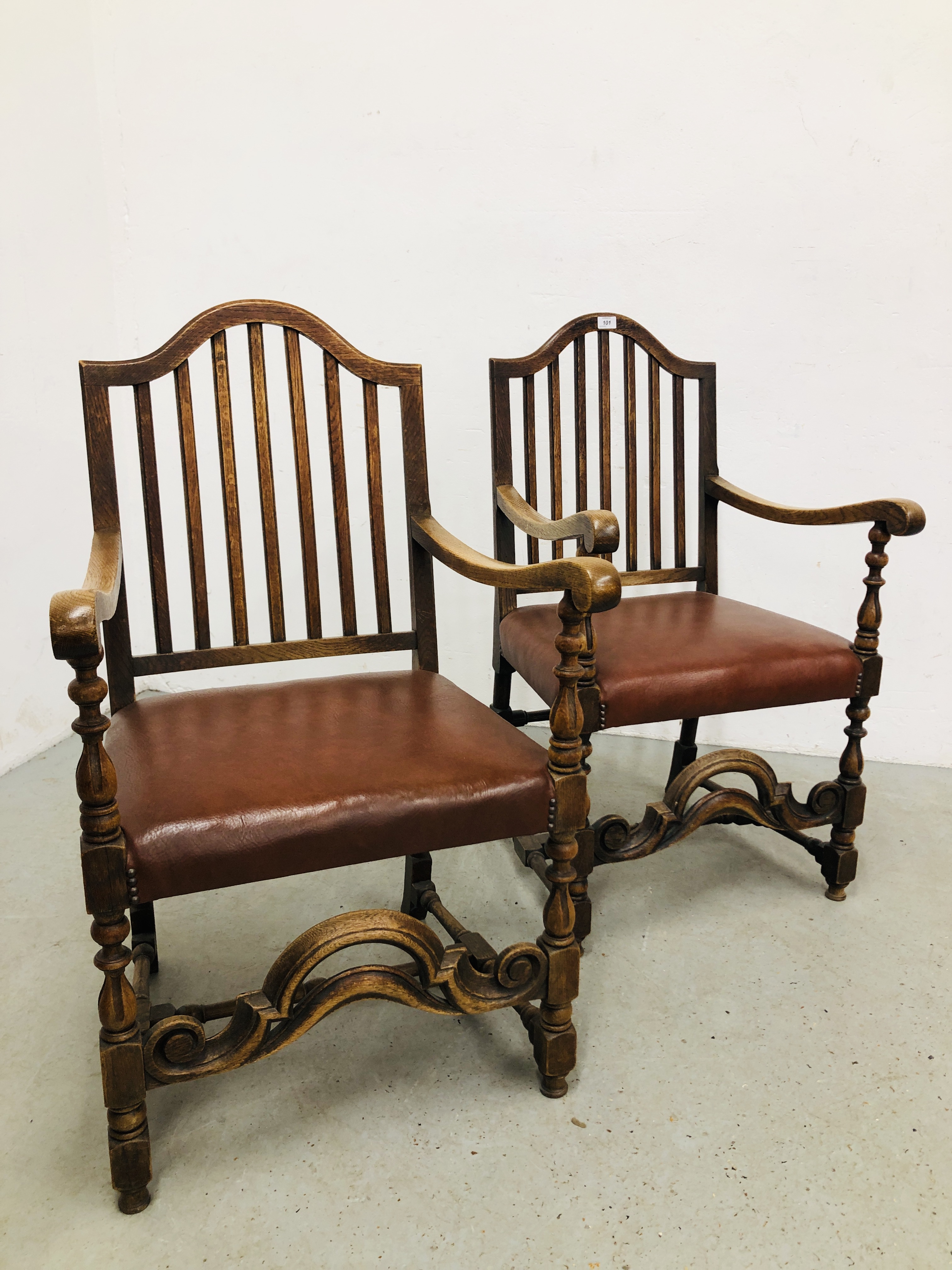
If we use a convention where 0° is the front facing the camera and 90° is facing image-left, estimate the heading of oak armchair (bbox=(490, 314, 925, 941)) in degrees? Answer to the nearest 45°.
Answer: approximately 315°

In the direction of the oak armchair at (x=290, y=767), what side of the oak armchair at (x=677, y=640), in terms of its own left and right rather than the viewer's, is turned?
right
